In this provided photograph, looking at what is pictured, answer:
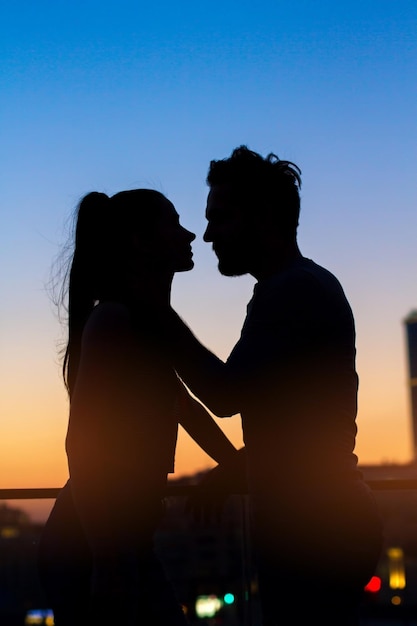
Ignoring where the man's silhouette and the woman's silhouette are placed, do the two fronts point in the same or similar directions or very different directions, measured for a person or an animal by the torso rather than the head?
very different directions

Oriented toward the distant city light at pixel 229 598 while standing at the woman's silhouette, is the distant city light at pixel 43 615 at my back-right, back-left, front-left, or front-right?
front-left

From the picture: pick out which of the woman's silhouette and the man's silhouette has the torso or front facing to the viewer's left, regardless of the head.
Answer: the man's silhouette

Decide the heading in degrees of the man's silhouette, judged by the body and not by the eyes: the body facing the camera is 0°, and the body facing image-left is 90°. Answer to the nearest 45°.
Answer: approximately 90°

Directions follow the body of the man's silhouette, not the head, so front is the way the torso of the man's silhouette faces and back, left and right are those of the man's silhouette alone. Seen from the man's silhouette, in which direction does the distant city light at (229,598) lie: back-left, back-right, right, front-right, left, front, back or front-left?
right

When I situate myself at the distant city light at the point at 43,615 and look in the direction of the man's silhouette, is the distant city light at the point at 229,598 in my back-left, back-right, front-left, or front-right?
front-left

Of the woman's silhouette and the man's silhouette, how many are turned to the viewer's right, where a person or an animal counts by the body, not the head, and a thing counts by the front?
1

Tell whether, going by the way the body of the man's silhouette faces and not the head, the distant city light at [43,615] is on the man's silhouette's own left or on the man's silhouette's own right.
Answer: on the man's silhouette's own right

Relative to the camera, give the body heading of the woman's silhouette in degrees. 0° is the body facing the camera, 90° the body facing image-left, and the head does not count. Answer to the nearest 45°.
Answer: approximately 270°

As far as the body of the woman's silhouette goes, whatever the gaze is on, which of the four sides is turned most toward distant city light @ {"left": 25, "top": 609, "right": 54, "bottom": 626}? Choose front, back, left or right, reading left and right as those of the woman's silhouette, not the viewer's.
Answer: left
